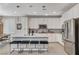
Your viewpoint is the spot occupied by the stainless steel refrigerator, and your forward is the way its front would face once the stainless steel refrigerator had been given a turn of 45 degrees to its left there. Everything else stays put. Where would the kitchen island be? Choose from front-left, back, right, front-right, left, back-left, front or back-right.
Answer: right

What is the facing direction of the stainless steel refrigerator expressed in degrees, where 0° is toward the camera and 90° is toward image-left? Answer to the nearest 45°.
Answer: approximately 45°
